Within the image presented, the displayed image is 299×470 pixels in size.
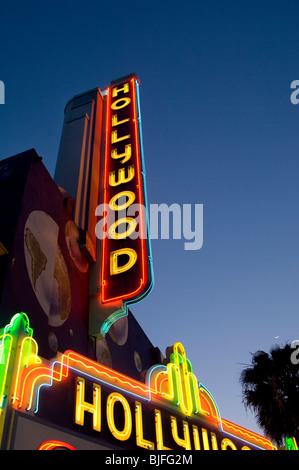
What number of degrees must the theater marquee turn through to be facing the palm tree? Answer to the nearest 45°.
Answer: approximately 90° to its left
